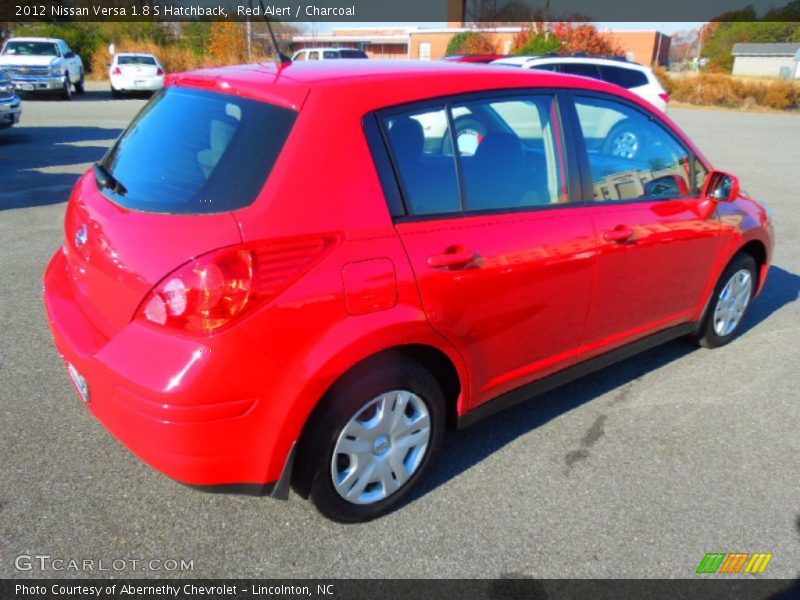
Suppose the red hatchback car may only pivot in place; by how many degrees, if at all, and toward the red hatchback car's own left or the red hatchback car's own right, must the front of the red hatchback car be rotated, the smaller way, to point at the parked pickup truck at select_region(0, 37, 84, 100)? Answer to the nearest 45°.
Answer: approximately 90° to the red hatchback car's own left

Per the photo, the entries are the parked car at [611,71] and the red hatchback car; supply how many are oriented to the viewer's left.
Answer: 1

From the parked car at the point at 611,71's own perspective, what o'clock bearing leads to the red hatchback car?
The red hatchback car is roughly at 9 o'clock from the parked car.

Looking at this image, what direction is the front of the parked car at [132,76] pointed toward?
away from the camera

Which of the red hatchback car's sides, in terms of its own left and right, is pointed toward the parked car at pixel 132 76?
left

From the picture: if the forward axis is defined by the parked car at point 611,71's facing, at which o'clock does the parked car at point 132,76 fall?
the parked car at point 132,76 is roughly at 1 o'clock from the parked car at point 611,71.

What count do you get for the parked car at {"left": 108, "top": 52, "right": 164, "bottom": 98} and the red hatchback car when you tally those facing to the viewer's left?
0

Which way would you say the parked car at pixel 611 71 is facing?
to the viewer's left

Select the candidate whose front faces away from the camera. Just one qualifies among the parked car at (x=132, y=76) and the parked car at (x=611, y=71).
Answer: the parked car at (x=132, y=76)

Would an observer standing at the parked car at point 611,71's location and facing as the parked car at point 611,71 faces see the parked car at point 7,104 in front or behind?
in front

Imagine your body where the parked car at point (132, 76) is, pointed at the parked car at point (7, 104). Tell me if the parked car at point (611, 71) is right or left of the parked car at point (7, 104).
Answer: left

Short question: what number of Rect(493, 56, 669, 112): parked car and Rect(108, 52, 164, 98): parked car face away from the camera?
1

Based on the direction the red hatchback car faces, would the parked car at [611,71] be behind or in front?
in front

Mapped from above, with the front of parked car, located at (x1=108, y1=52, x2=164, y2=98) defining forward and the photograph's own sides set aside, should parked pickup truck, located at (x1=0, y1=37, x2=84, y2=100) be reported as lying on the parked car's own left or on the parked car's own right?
on the parked car's own left
